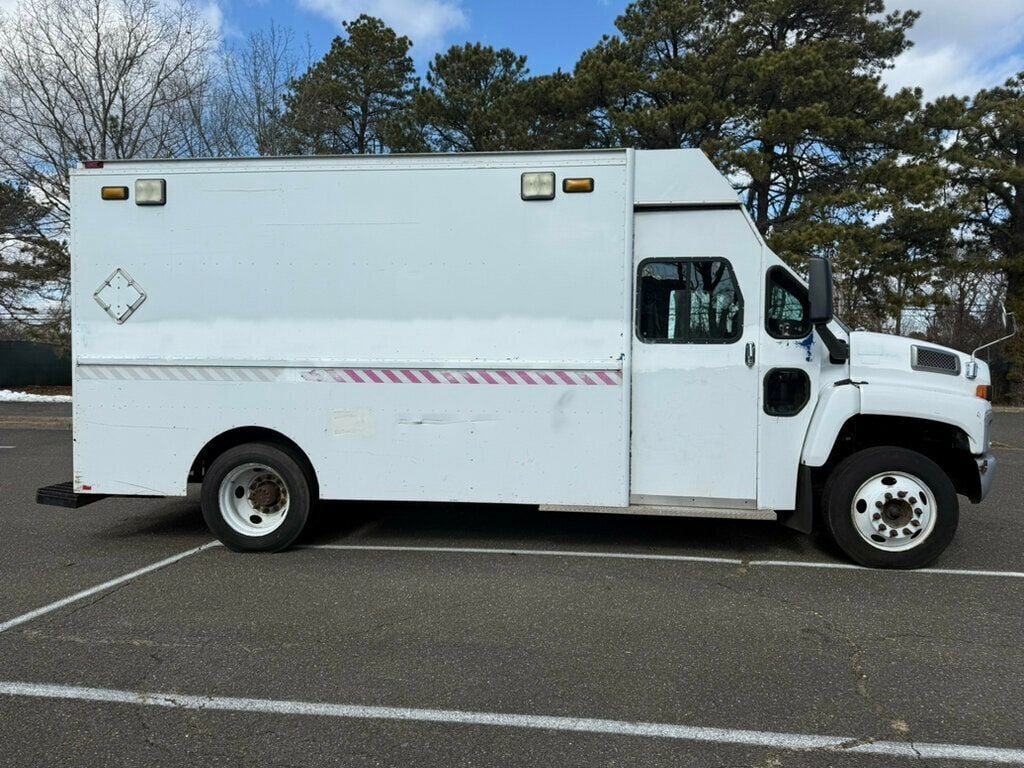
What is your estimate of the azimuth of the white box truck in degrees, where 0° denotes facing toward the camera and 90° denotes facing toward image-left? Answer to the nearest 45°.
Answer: approximately 270°

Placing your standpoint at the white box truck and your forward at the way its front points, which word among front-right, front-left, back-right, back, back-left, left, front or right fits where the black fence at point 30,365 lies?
back-left
